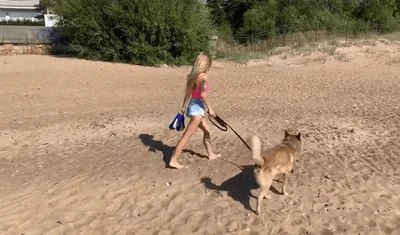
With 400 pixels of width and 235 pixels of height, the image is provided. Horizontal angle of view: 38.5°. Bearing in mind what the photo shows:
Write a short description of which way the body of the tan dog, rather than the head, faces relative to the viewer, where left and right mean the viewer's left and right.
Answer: facing away from the viewer and to the right of the viewer

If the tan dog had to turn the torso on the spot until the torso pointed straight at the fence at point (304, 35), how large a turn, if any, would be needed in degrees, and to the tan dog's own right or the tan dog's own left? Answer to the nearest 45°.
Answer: approximately 45° to the tan dog's own left

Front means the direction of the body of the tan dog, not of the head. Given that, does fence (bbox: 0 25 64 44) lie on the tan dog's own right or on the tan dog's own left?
on the tan dog's own left
